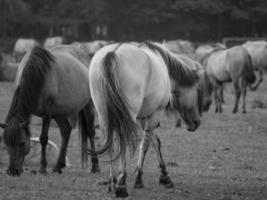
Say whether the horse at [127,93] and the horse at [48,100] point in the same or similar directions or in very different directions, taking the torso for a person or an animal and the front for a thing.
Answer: very different directions

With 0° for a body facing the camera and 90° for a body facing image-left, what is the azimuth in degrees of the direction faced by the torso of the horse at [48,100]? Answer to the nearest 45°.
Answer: approximately 45°

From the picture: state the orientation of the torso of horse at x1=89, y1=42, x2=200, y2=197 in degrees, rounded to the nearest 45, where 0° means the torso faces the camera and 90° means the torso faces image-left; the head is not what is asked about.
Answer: approximately 225°

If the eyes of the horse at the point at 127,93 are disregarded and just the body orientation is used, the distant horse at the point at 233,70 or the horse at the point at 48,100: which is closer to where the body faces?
the distant horse

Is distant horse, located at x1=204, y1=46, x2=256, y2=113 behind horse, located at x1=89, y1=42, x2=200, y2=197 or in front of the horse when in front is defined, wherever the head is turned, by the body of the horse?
in front

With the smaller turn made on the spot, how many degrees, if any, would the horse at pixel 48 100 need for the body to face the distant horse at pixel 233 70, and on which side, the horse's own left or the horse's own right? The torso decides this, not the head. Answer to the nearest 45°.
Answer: approximately 180°

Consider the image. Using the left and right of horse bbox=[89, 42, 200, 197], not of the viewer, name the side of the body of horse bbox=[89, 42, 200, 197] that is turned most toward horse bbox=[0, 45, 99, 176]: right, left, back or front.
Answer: left
